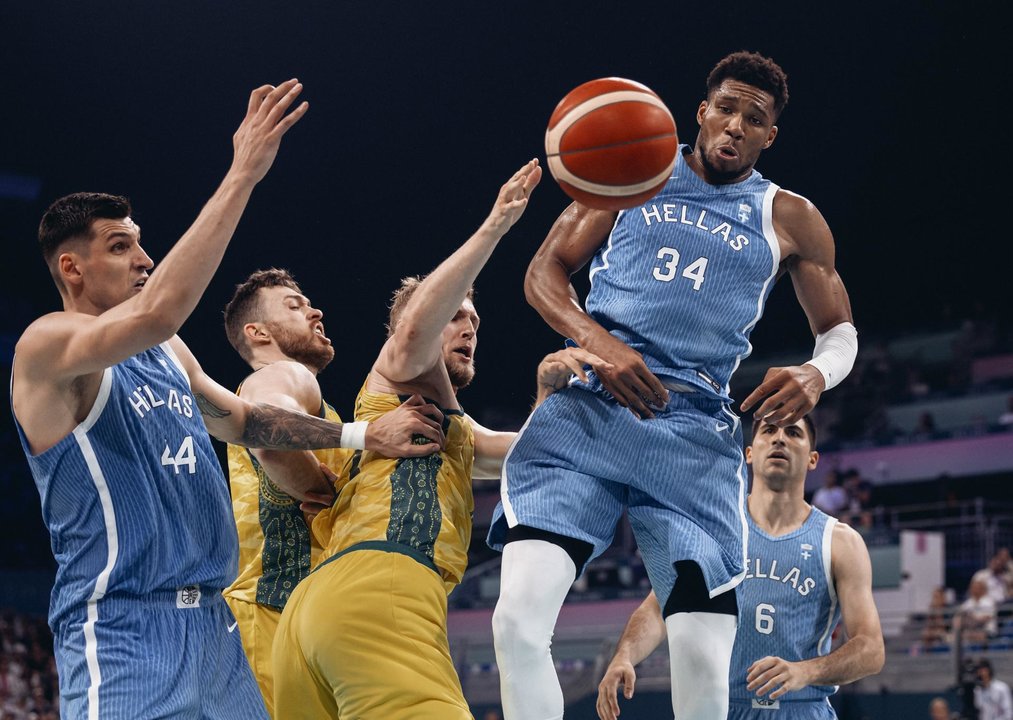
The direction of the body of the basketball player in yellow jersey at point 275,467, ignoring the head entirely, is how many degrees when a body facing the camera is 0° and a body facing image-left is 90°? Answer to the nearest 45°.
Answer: approximately 270°

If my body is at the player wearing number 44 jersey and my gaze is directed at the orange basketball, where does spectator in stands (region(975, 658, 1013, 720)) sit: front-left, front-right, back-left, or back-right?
front-left

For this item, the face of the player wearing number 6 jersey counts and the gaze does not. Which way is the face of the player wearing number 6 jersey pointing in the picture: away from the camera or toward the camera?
toward the camera

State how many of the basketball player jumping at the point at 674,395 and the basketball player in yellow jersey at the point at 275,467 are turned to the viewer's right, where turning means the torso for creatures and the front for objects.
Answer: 1

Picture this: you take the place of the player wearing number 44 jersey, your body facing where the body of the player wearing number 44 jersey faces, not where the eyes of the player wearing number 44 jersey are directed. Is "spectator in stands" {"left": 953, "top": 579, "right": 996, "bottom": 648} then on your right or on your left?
on your left

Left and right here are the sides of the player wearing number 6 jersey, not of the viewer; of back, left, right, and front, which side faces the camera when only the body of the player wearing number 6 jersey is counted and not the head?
front

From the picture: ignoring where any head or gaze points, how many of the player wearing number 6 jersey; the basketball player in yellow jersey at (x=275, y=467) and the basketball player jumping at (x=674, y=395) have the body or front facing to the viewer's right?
1

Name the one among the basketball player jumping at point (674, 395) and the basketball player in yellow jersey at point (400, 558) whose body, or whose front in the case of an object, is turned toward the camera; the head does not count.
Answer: the basketball player jumping

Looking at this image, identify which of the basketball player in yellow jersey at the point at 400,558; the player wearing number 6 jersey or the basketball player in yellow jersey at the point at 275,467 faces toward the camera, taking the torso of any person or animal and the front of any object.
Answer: the player wearing number 6 jersey

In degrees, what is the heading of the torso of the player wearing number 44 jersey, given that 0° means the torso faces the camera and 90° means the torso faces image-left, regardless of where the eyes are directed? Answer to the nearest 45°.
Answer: approximately 315°
